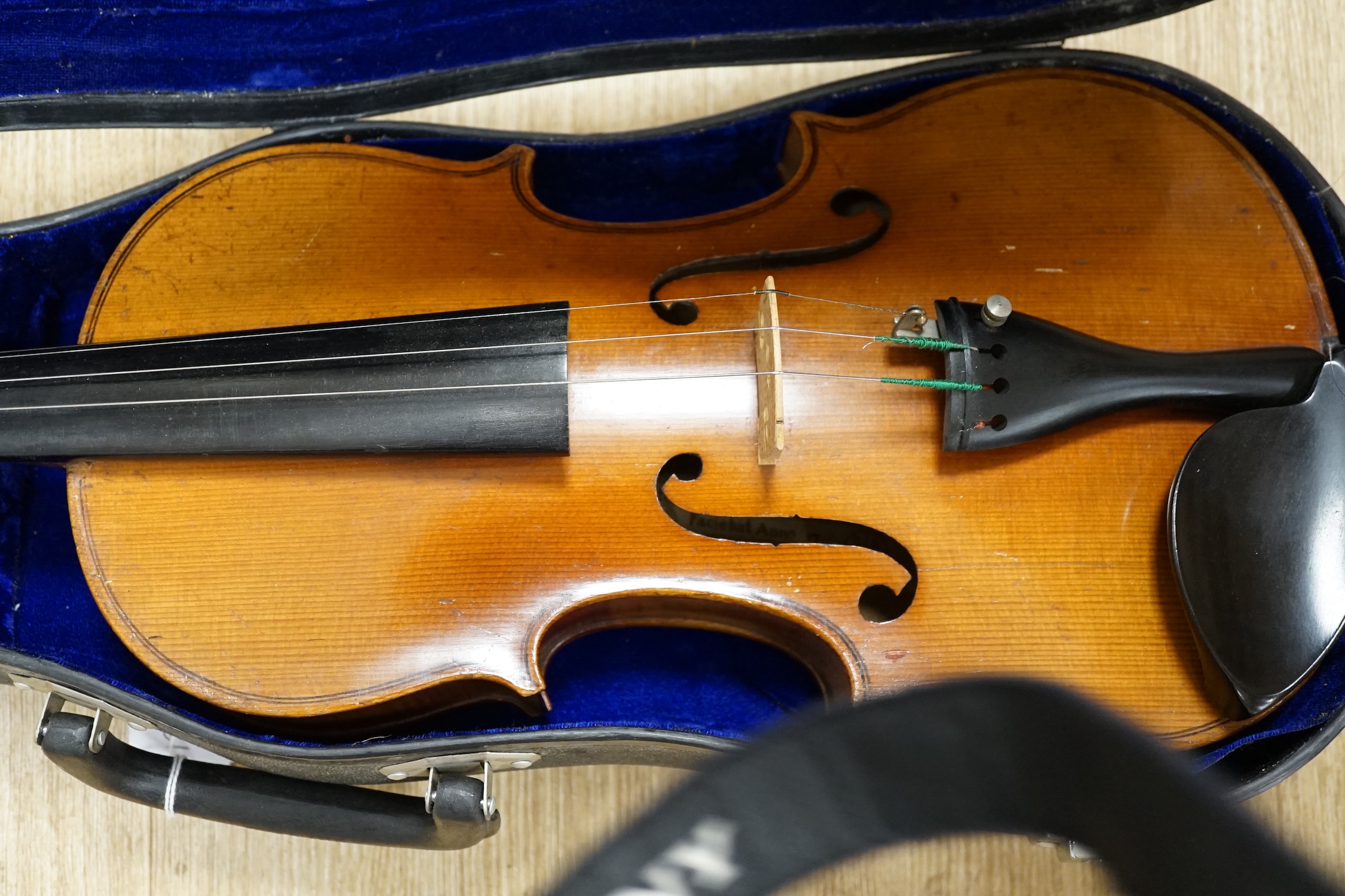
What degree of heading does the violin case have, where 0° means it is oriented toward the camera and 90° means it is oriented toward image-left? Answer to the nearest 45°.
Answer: approximately 0°
